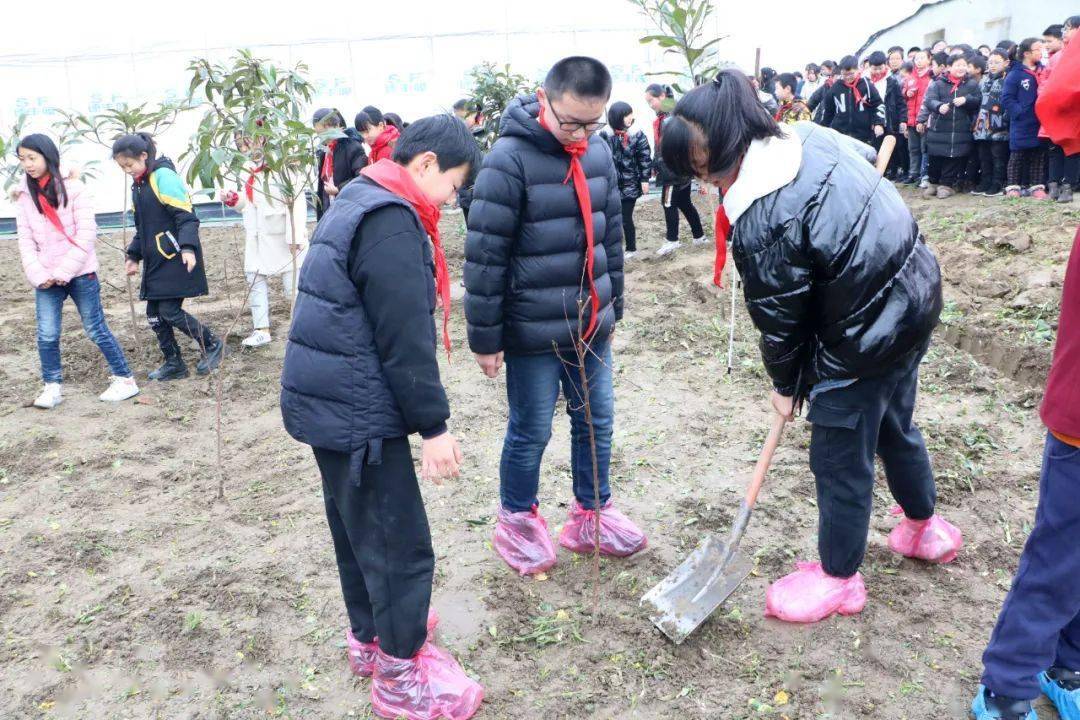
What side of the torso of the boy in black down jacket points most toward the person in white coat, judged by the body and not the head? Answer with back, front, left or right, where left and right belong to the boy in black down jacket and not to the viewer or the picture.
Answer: back

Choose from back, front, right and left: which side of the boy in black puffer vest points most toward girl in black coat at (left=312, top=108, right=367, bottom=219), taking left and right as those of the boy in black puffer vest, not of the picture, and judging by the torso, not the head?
left

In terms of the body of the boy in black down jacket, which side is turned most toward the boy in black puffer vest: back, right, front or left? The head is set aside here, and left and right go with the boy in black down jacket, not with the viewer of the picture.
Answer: right

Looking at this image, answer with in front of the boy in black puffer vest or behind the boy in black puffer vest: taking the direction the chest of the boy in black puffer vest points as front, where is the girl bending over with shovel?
in front

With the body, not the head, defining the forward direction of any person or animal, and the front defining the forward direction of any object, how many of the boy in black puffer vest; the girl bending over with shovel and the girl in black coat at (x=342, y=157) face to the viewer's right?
1

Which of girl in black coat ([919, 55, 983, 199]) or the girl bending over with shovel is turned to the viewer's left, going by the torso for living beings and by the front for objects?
the girl bending over with shovel

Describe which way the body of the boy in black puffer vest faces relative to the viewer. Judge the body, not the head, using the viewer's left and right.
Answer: facing to the right of the viewer

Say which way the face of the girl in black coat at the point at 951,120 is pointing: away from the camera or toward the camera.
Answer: toward the camera

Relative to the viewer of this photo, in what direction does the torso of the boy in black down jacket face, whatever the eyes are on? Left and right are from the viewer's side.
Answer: facing the viewer and to the right of the viewer

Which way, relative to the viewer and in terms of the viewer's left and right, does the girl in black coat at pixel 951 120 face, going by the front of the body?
facing the viewer

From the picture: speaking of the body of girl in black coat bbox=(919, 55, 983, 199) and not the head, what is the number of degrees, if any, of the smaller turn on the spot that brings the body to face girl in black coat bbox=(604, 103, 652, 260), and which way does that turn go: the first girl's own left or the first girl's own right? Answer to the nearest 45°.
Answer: approximately 45° to the first girl's own right

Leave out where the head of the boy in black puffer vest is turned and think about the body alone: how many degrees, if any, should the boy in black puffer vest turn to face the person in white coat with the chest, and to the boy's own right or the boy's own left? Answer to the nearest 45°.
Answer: approximately 90° to the boy's own left
